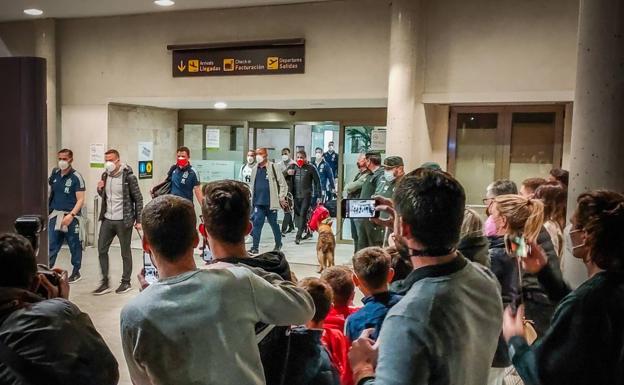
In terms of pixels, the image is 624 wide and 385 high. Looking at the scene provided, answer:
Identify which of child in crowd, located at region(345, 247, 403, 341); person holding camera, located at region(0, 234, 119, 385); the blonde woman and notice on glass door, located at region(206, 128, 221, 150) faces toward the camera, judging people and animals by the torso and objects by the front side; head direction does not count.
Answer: the notice on glass door

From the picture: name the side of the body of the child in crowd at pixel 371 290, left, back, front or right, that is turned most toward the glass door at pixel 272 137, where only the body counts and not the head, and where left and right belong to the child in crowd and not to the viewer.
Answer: front

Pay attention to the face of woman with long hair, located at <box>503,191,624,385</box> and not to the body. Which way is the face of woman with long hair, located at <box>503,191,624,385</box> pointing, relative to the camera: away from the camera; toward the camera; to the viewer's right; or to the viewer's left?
to the viewer's left

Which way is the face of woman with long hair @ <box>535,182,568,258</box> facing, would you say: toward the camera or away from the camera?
away from the camera

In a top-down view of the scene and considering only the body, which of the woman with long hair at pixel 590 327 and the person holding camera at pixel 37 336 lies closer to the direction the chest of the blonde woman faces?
the person holding camera

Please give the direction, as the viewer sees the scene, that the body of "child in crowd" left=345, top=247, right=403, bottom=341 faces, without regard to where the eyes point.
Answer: away from the camera

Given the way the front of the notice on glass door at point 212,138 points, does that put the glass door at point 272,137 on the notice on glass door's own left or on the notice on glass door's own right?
on the notice on glass door's own left

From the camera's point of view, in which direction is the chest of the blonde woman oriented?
to the viewer's left

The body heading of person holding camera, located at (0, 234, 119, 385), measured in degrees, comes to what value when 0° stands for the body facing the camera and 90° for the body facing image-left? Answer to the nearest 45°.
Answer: approximately 225°

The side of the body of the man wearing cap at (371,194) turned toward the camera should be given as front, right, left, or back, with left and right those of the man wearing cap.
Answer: left
